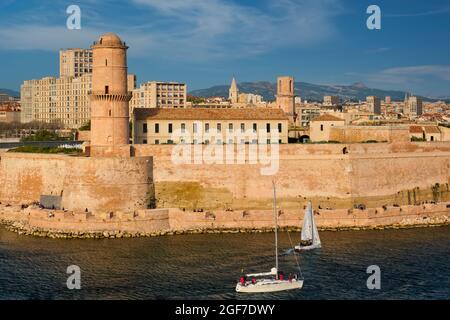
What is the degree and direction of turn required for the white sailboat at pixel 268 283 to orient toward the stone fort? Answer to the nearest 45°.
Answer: approximately 135° to its left

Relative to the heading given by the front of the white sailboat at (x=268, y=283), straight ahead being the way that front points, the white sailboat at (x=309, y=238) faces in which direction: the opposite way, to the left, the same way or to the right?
the same way

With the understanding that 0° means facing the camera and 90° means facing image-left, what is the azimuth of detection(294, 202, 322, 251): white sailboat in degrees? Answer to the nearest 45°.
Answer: approximately 270°

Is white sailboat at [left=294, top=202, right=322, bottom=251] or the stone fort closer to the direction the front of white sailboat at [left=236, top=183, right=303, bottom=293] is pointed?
the white sailboat

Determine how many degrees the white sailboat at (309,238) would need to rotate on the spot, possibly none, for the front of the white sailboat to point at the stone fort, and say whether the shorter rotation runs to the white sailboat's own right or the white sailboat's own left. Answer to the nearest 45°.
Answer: approximately 135° to the white sailboat's own left

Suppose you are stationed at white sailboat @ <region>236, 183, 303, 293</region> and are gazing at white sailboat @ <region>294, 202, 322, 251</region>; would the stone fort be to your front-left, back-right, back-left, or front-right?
front-left

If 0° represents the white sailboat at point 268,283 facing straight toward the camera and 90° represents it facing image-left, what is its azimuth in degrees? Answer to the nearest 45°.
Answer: approximately 270°

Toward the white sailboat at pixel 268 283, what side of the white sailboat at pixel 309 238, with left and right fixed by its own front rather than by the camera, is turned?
right

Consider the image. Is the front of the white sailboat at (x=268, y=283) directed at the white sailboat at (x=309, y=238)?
no

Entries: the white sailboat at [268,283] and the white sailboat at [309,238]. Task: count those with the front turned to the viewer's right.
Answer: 2
